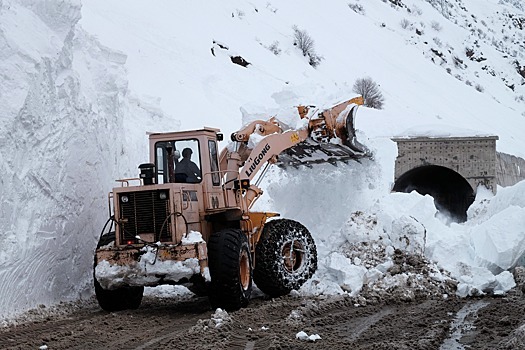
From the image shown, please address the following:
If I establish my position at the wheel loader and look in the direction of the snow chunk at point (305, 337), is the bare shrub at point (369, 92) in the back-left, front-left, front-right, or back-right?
back-left

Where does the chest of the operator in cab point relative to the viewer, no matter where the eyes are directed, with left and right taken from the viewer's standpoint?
facing away from the viewer and to the right of the viewer

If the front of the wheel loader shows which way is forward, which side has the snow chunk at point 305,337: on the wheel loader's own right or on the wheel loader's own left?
on the wheel loader's own right

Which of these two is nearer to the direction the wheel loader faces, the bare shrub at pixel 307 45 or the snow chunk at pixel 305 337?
the bare shrub

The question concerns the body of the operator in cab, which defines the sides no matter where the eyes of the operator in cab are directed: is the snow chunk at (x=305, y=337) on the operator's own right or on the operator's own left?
on the operator's own right

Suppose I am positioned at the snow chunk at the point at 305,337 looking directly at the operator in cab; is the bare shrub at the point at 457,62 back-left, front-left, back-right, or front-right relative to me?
front-right

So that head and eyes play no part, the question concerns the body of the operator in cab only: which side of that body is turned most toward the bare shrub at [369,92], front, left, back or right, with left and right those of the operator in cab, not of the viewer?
front

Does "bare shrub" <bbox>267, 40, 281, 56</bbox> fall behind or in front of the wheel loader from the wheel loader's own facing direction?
in front

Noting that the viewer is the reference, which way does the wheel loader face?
facing away from the viewer and to the right of the viewer

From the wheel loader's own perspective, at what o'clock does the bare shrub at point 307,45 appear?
The bare shrub is roughly at 11 o'clock from the wheel loader.

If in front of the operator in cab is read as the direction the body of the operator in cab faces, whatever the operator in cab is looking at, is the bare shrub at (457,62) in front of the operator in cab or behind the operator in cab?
in front
